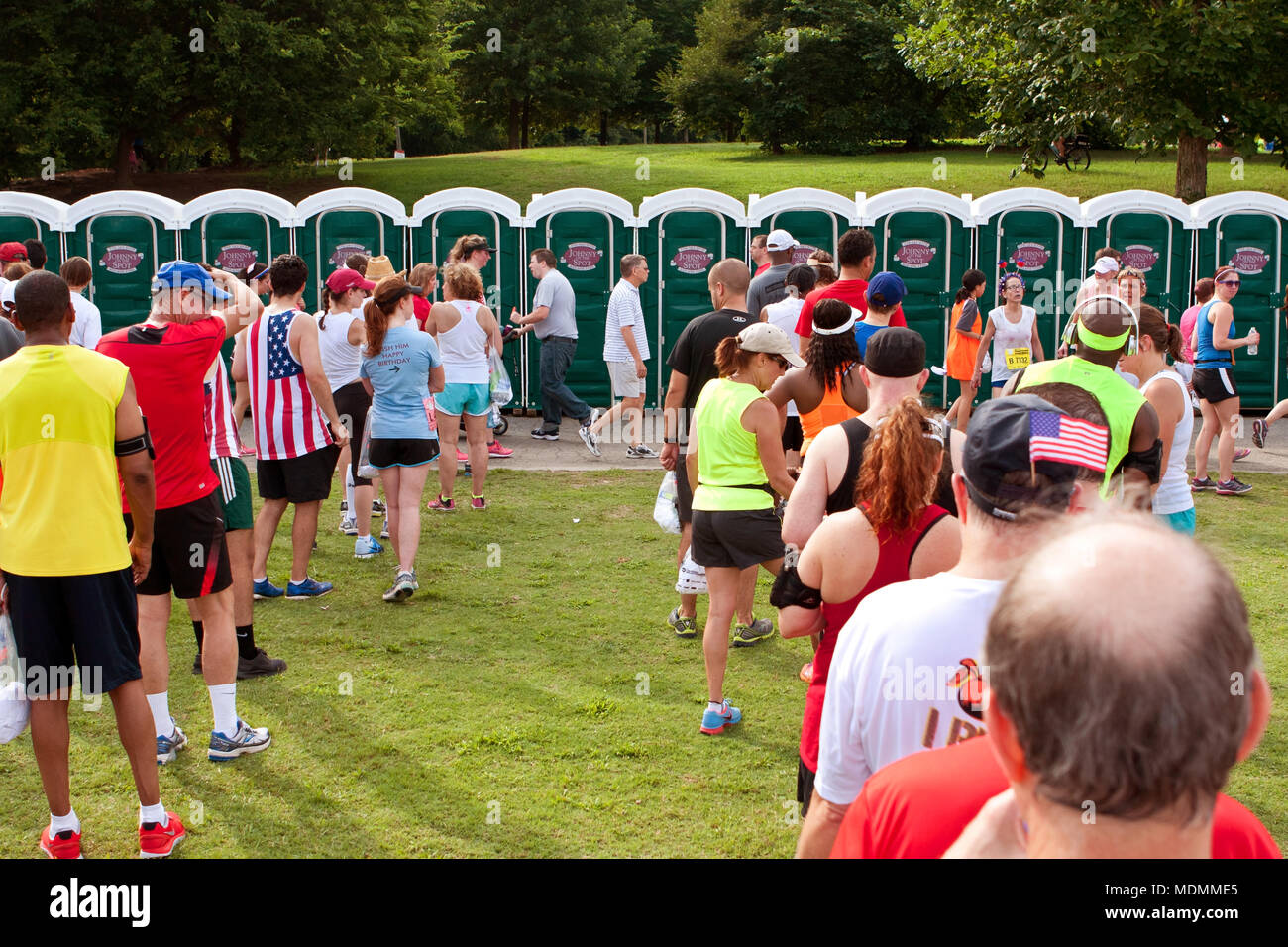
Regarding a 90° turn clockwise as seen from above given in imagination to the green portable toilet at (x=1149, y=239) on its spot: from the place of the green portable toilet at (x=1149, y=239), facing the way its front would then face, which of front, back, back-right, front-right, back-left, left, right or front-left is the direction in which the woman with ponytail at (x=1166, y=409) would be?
left

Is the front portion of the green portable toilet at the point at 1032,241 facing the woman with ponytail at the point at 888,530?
yes

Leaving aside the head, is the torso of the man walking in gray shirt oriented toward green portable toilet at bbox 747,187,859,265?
no

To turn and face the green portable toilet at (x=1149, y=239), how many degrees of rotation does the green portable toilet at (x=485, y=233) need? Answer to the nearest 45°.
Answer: approximately 90° to its left

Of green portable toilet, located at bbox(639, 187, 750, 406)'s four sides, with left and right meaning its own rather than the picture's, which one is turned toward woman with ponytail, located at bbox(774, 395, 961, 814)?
front

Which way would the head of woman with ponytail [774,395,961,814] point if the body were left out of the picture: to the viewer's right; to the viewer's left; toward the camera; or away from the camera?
away from the camera

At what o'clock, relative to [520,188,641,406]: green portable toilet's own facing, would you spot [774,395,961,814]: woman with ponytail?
The woman with ponytail is roughly at 12 o'clock from the green portable toilet.

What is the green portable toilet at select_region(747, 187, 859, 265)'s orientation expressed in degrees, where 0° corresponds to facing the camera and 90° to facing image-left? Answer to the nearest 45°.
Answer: approximately 0°

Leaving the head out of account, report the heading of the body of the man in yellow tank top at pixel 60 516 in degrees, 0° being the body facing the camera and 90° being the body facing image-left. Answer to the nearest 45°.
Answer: approximately 180°

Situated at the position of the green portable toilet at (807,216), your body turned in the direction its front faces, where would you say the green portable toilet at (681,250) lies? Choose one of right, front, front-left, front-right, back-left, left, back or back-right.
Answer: right

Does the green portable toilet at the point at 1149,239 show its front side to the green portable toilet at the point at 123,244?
no

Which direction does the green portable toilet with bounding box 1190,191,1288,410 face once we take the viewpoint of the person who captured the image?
facing the viewer

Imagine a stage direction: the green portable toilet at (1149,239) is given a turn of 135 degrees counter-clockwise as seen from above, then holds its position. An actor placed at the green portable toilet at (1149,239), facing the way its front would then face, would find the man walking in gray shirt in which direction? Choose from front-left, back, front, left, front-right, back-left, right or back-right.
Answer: back

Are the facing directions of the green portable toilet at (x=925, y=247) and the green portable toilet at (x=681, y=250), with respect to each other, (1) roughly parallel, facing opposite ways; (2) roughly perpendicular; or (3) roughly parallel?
roughly parallel

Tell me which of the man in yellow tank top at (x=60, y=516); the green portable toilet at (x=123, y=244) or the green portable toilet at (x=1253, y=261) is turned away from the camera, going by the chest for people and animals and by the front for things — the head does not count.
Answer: the man in yellow tank top

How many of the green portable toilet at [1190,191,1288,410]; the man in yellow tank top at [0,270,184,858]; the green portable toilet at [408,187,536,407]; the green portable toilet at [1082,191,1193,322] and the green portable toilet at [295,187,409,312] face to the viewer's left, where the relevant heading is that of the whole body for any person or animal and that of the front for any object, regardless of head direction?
0

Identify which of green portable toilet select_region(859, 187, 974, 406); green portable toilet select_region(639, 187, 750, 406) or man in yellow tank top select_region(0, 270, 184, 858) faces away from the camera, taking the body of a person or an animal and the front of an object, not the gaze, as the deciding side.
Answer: the man in yellow tank top

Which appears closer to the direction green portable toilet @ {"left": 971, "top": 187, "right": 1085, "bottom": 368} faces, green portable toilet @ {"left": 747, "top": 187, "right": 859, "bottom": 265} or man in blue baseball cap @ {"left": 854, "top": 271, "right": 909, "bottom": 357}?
the man in blue baseball cap

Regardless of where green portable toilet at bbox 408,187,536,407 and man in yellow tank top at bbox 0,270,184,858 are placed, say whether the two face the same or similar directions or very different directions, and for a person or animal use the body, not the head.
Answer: very different directions

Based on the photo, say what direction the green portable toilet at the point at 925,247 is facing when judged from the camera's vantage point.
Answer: facing the viewer
